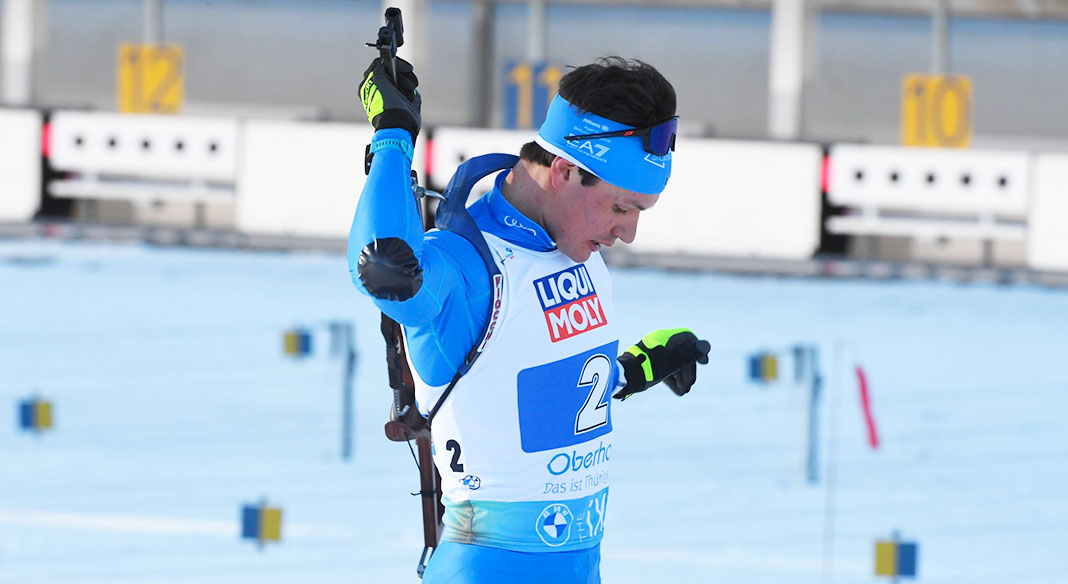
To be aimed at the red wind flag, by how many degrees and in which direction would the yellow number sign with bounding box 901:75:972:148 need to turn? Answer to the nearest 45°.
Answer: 0° — it already faces it

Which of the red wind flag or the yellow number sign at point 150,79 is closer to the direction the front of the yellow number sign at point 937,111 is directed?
the red wind flag

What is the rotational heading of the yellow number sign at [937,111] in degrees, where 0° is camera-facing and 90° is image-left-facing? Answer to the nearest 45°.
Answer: approximately 0°

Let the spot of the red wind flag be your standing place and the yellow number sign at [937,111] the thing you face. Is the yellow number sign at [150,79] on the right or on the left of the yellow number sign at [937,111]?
left

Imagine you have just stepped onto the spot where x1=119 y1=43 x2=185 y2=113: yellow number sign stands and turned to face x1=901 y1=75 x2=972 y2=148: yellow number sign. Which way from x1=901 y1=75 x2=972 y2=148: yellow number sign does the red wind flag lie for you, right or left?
right

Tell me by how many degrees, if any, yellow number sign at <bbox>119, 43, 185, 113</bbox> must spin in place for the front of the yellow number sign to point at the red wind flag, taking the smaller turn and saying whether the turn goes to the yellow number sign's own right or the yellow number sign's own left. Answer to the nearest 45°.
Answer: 0° — it already faces it

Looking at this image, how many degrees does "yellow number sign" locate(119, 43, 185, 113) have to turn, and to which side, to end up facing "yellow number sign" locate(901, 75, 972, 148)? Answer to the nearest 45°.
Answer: approximately 90° to its left
